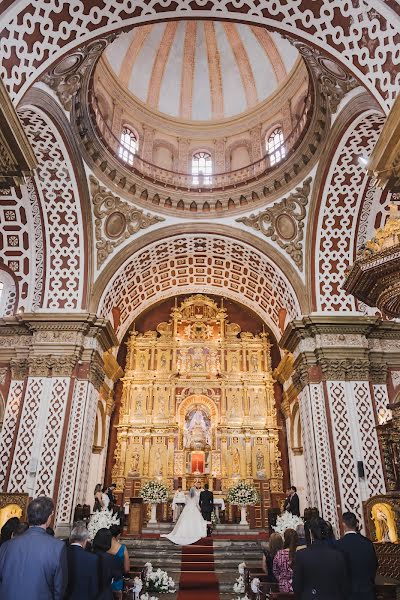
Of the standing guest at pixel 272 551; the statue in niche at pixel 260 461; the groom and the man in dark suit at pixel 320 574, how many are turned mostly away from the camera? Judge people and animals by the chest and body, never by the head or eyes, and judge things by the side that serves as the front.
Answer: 3

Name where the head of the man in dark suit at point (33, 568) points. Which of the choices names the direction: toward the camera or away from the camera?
away from the camera

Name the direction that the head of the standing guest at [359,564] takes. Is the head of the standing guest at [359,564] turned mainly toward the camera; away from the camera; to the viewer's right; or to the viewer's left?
away from the camera

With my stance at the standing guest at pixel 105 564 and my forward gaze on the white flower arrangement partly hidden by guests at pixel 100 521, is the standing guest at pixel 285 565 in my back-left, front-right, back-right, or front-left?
front-right

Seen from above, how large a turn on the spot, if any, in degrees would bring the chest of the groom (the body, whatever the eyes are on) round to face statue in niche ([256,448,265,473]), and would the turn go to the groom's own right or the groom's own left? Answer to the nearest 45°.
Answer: approximately 45° to the groom's own right

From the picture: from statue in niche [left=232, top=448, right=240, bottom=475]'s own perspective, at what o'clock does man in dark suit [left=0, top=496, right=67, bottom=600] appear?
The man in dark suit is roughly at 12 o'clock from the statue in niche.

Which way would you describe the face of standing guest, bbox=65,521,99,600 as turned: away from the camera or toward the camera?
away from the camera

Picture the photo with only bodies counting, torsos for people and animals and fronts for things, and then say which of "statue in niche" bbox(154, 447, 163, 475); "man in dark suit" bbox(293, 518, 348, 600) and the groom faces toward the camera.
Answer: the statue in niche

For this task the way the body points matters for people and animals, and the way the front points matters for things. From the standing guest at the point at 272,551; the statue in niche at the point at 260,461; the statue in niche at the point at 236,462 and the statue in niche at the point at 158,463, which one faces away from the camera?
the standing guest

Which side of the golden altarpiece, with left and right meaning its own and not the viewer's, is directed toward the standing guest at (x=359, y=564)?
front

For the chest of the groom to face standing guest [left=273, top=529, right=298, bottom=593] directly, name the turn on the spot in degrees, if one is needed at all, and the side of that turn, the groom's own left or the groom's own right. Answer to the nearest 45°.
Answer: approximately 180°

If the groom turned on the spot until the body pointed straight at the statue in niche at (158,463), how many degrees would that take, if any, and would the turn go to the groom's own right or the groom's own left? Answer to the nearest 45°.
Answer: approximately 45° to the groom's own left

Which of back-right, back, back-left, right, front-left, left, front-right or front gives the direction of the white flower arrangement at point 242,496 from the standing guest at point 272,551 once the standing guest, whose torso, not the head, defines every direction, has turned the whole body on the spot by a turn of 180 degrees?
back

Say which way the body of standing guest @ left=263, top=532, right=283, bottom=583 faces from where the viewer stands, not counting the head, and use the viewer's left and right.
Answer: facing away from the viewer

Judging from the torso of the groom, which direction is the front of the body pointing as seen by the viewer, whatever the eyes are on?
away from the camera

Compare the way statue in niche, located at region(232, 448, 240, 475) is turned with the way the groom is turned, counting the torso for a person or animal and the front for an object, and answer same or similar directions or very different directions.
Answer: very different directions

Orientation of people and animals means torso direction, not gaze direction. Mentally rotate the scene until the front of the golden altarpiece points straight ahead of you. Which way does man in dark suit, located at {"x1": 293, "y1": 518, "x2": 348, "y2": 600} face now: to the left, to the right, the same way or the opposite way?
the opposite way

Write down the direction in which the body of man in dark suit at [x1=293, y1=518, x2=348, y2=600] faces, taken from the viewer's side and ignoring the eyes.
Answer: away from the camera

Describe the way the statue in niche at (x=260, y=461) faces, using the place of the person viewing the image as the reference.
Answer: facing the viewer

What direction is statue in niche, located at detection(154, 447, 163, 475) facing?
toward the camera

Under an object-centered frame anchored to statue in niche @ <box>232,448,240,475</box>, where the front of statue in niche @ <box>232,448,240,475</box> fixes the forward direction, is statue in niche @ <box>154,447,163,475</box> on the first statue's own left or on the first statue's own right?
on the first statue's own right
